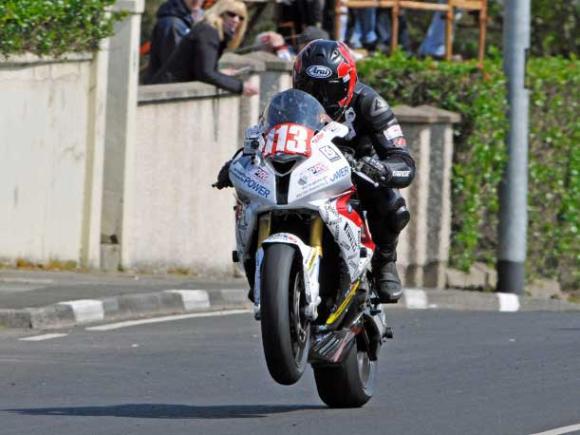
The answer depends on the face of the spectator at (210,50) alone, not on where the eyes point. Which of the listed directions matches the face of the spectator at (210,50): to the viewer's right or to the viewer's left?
to the viewer's right

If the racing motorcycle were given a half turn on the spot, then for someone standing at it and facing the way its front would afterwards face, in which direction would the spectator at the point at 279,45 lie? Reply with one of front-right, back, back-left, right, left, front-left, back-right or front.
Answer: front

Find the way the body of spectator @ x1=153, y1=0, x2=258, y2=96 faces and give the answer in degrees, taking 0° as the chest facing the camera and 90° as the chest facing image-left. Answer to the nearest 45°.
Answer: approximately 315°

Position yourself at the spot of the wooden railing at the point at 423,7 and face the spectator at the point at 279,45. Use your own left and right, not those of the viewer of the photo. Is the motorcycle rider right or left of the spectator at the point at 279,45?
left

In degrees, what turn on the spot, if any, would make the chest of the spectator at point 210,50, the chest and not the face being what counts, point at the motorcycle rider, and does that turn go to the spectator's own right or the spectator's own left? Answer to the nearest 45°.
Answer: approximately 45° to the spectator's own right

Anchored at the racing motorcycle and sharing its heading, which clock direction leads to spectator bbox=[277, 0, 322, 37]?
The spectator is roughly at 6 o'clock from the racing motorcycle.
